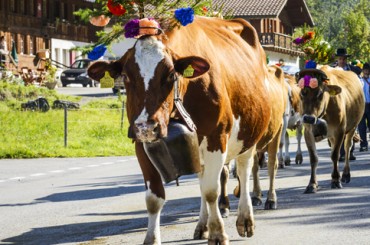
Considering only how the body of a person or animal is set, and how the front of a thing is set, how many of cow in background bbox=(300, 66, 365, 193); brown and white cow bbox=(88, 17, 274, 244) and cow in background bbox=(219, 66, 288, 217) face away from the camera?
0

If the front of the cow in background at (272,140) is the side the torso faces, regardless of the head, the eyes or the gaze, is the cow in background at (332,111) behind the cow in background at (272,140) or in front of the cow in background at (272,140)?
behind

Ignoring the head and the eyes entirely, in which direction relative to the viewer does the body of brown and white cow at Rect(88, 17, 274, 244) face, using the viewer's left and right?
facing the viewer and to the left of the viewer

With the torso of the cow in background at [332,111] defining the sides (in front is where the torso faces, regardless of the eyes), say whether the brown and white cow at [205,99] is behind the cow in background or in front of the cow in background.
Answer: in front

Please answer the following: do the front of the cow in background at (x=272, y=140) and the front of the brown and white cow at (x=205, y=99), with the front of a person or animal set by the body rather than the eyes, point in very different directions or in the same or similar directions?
same or similar directions

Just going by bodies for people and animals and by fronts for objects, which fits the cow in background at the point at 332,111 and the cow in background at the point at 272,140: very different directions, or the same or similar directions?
same or similar directions

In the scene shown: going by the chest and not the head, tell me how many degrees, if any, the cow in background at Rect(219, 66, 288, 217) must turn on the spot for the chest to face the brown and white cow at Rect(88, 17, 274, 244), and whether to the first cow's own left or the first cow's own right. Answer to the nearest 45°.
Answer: approximately 45° to the first cow's own left

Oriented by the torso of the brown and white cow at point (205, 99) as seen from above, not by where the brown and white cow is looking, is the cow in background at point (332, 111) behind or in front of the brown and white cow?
behind

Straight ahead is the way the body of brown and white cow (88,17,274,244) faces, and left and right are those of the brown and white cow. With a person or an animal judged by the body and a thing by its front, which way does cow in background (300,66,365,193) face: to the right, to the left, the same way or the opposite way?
the same way

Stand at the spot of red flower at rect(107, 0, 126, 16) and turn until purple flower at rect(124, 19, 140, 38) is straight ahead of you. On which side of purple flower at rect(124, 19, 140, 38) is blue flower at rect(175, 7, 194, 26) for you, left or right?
left

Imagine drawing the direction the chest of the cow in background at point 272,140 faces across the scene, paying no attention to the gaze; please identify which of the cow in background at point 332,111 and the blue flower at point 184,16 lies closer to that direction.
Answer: the blue flower

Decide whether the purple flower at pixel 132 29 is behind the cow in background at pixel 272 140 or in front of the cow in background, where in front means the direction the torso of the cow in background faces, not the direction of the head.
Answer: in front

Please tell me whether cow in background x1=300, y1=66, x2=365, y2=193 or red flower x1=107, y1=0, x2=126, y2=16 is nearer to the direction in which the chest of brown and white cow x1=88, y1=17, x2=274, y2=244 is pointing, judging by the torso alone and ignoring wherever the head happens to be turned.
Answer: the red flower
